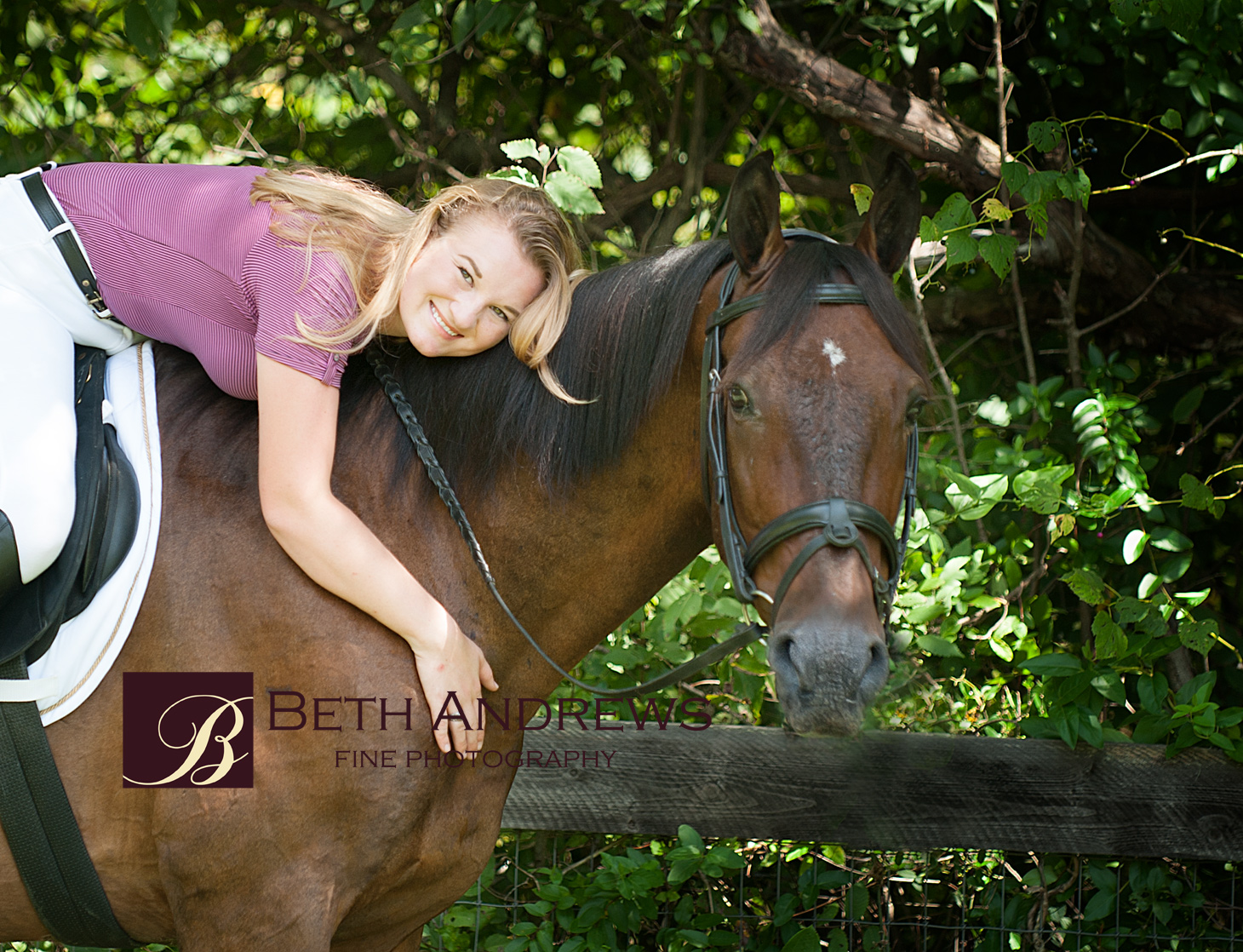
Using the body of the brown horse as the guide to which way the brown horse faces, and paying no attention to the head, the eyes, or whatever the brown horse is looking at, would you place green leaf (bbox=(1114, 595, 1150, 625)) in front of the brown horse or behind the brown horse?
in front

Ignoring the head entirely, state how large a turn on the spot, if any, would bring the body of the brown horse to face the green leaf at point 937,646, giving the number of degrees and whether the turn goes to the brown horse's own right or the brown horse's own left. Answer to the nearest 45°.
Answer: approximately 45° to the brown horse's own left

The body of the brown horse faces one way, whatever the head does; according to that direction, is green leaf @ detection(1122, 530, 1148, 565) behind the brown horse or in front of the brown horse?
in front

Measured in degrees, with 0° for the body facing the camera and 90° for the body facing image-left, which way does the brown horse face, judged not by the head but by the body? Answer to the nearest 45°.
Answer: approximately 270°

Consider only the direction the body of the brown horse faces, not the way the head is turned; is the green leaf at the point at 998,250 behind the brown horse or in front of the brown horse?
in front
